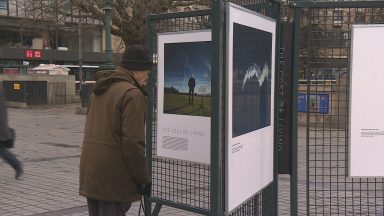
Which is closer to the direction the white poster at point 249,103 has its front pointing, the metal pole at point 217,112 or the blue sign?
the metal pole

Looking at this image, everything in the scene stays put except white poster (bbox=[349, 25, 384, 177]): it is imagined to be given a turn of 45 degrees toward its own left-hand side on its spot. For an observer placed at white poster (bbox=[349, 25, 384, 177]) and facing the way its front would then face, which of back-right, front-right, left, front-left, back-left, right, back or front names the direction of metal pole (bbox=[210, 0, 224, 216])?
right

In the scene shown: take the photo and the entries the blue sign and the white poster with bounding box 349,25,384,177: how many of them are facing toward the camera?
2

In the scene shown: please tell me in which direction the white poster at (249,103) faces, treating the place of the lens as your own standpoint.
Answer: facing the viewer and to the right of the viewer

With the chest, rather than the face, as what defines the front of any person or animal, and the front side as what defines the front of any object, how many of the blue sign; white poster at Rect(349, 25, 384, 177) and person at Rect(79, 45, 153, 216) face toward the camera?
2

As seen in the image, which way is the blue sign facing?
toward the camera

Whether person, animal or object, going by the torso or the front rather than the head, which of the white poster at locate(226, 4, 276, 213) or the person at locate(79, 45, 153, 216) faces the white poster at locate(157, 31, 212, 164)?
the person

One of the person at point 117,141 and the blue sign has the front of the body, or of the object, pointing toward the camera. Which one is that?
the blue sign

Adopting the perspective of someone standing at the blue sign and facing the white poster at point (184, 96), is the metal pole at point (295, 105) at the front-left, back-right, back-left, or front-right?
front-left

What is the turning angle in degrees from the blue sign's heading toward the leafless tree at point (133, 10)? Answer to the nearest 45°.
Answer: approximately 135° to its right

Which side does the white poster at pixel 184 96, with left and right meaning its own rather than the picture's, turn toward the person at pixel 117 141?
front

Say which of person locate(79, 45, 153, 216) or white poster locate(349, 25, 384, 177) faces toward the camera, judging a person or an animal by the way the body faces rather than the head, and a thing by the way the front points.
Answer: the white poster

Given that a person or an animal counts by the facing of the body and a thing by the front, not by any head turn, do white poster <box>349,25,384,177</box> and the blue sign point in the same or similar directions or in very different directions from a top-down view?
same or similar directions

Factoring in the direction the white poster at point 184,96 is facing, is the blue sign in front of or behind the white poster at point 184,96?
behind

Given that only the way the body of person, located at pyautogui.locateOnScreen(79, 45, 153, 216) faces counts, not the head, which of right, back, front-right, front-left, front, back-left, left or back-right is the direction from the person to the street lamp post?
front-left

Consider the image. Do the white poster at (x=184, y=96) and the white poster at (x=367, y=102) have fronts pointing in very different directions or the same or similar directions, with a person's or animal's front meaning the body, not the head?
same or similar directions

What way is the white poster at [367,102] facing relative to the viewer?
toward the camera
